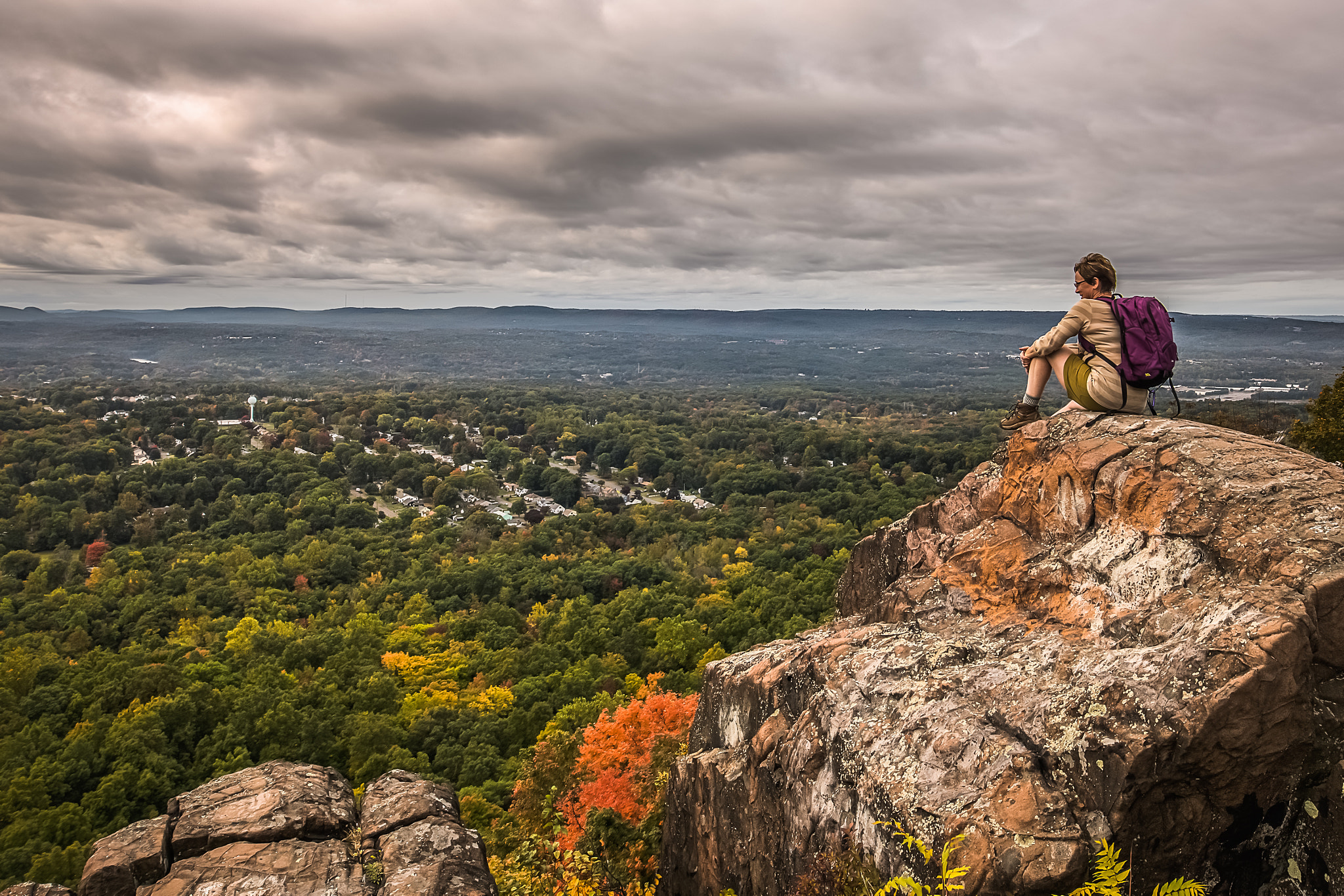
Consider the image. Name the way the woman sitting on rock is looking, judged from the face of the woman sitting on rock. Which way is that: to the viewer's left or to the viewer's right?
to the viewer's left

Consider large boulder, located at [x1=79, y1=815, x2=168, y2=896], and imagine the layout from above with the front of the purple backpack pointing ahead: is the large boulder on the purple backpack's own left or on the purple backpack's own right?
on the purple backpack's own right

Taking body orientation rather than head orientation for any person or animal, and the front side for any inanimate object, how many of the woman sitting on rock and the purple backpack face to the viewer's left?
1

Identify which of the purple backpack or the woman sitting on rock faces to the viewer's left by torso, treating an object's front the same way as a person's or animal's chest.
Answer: the woman sitting on rock

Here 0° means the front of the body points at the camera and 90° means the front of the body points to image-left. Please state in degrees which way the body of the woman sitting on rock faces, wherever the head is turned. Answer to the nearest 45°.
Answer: approximately 90°

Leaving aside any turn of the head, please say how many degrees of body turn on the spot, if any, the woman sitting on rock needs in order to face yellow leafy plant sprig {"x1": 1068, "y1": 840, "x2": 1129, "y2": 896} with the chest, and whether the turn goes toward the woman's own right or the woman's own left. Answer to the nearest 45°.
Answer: approximately 90° to the woman's own left

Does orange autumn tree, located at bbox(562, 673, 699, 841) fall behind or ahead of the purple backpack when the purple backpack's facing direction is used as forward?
behind

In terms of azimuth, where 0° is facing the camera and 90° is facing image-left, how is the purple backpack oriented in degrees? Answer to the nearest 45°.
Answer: approximately 315°
